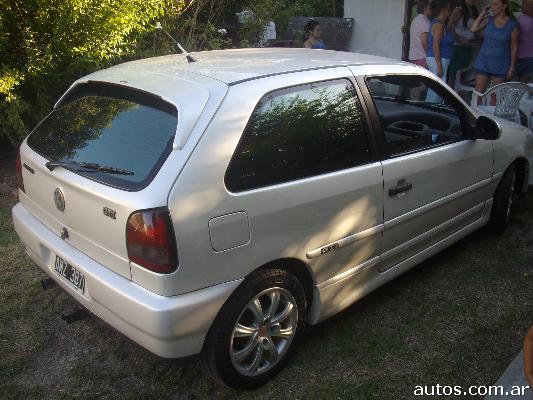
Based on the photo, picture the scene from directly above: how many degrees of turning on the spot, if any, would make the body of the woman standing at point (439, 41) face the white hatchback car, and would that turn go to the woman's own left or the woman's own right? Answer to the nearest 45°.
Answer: approximately 90° to the woman's own right

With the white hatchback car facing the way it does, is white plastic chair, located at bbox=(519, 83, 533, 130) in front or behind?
in front

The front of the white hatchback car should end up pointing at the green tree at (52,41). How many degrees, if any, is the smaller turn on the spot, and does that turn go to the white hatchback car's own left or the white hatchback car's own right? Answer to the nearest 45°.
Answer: approximately 90° to the white hatchback car's own left

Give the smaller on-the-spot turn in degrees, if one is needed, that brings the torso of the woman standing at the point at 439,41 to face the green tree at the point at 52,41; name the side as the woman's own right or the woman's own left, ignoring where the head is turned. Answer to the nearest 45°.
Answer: approximately 135° to the woman's own right

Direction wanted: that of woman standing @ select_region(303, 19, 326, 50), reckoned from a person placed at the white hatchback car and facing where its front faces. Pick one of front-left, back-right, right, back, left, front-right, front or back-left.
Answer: front-left

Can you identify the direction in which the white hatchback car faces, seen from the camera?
facing away from the viewer and to the right of the viewer
